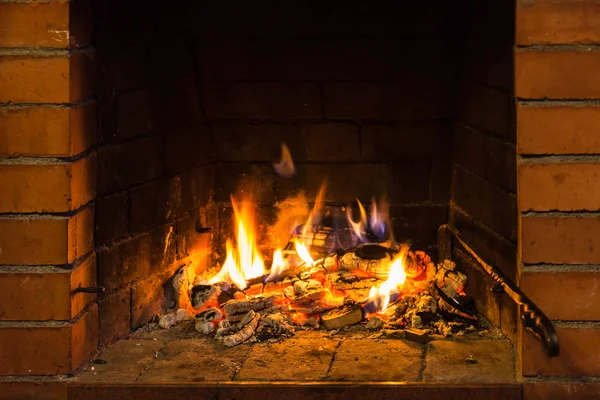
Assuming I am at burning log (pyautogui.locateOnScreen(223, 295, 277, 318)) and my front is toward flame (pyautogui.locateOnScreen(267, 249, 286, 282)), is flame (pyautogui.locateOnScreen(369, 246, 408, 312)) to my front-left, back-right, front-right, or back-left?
front-right

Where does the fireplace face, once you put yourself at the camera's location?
facing the viewer
